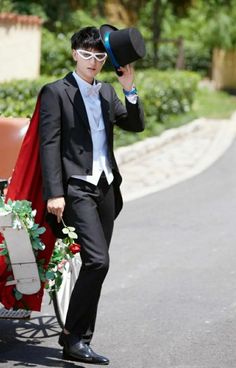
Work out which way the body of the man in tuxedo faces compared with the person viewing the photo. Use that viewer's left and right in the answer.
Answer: facing the viewer and to the right of the viewer

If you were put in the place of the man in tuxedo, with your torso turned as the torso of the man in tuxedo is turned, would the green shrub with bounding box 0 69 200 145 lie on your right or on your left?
on your left
